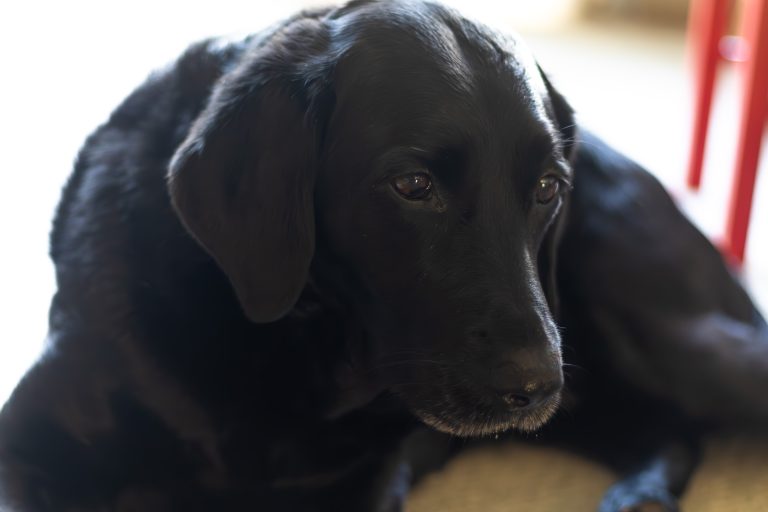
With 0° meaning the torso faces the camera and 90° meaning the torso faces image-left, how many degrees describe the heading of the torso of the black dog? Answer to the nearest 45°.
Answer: approximately 45°
